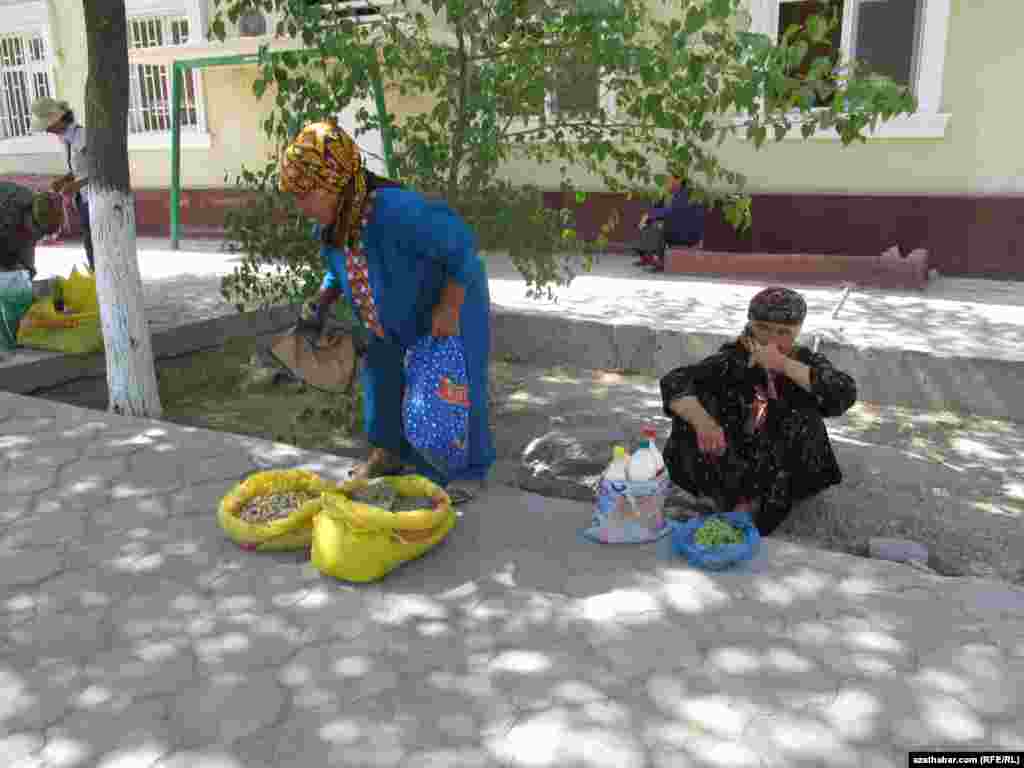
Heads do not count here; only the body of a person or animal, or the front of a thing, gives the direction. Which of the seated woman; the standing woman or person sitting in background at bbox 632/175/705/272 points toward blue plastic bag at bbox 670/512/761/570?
the seated woman

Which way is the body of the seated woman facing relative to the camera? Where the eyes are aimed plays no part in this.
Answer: toward the camera

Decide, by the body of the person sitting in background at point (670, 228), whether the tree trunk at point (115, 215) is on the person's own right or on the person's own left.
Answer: on the person's own left

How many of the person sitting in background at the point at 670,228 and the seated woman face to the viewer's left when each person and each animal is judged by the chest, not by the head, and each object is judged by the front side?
1

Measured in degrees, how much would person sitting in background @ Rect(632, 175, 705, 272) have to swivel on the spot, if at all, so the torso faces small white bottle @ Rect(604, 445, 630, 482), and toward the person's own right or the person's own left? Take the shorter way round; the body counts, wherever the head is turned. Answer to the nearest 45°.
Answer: approximately 90° to the person's own left

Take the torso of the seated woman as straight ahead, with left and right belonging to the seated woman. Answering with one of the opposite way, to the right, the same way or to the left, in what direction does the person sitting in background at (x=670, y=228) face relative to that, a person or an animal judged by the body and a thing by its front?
to the right

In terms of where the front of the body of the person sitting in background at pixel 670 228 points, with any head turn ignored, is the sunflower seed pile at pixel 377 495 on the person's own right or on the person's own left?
on the person's own left

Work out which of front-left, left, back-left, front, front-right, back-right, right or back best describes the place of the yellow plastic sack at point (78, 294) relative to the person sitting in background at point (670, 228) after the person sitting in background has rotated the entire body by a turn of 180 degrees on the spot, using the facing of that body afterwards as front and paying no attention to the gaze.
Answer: back-right

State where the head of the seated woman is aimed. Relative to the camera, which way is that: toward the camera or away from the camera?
toward the camera

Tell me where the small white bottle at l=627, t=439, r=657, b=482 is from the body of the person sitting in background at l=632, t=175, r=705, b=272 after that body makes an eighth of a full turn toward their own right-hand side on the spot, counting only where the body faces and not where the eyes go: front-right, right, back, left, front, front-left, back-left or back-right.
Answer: back-left

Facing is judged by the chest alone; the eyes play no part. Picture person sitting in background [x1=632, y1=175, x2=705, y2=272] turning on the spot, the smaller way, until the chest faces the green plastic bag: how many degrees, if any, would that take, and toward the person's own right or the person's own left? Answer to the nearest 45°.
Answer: approximately 45° to the person's own left

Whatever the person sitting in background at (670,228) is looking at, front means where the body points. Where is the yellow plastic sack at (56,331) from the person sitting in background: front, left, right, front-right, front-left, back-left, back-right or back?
front-left

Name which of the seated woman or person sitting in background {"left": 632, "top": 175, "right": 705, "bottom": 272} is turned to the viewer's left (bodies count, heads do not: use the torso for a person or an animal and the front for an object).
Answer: the person sitting in background

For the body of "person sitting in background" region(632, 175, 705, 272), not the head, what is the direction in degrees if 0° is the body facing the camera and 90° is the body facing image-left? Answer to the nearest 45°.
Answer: approximately 90°
